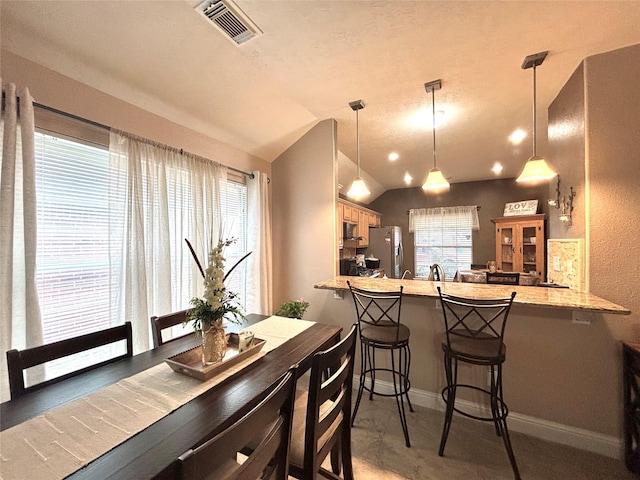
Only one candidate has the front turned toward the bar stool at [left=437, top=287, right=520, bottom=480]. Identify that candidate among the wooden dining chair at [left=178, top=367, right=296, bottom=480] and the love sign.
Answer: the love sign

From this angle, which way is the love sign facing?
toward the camera

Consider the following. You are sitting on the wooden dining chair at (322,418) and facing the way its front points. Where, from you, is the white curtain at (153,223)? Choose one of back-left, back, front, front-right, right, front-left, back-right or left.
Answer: front

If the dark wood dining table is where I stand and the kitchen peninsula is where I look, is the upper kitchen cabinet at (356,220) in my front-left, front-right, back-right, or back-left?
front-left

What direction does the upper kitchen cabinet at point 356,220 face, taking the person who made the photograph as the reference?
facing the viewer and to the right of the viewer

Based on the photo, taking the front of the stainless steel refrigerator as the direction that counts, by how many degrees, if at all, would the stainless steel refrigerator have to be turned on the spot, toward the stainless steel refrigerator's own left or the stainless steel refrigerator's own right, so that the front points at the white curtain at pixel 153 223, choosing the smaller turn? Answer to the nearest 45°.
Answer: approximately 90° to the stainless steel refrigerator's own right

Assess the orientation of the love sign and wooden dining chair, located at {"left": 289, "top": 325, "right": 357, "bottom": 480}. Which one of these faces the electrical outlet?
the love sign

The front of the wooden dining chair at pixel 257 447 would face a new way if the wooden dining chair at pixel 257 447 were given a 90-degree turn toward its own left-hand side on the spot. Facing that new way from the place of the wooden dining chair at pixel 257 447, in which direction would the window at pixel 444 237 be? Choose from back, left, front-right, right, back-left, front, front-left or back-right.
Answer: back

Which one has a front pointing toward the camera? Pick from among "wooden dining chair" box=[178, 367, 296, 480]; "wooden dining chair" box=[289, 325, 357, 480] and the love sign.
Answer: the love sign

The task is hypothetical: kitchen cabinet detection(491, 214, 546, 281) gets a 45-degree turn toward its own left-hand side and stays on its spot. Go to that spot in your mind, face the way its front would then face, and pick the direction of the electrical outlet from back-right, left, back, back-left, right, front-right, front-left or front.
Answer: front

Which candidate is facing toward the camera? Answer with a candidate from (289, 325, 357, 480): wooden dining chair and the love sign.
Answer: the love sign

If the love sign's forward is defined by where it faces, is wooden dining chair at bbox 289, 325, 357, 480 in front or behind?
in front

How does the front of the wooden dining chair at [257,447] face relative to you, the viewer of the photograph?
facing away from the viewer and to the left of the viewer

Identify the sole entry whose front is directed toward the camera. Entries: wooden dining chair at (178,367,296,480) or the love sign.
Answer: the love sign
